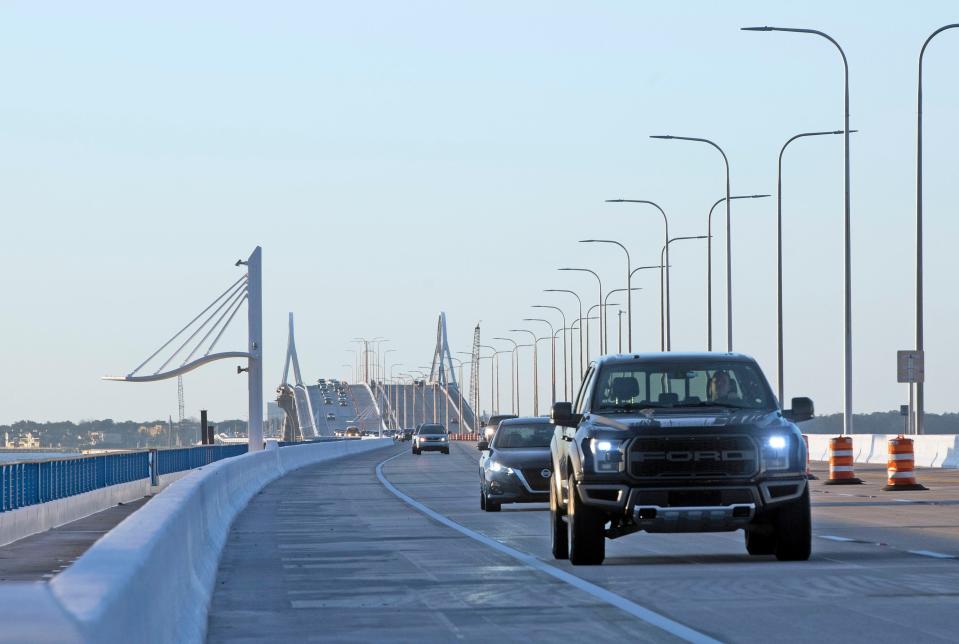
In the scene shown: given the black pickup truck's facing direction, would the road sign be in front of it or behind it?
behind

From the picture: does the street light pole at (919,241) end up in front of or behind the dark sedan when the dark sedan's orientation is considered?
behind

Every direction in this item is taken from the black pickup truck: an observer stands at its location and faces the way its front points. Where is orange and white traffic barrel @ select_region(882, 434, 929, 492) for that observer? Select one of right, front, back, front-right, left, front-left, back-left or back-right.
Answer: back

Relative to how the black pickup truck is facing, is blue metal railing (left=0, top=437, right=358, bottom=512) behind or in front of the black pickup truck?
behind

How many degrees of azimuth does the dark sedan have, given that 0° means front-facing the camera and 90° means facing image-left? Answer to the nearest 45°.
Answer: approximately 0°

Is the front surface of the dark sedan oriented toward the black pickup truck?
yes

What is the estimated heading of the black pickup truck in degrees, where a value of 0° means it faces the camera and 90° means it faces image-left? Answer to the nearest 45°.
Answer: approximately 0°

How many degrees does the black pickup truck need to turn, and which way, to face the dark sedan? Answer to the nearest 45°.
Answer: approximately 180°

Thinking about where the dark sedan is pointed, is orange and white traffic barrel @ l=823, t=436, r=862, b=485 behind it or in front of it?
behind

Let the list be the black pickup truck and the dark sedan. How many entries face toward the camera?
2

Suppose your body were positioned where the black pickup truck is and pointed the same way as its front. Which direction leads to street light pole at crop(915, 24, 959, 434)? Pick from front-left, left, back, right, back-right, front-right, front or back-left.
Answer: back

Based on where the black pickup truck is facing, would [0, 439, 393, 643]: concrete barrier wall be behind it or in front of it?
in front

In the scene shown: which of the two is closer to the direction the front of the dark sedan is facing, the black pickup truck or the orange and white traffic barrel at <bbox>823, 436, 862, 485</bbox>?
the black pickup truck
